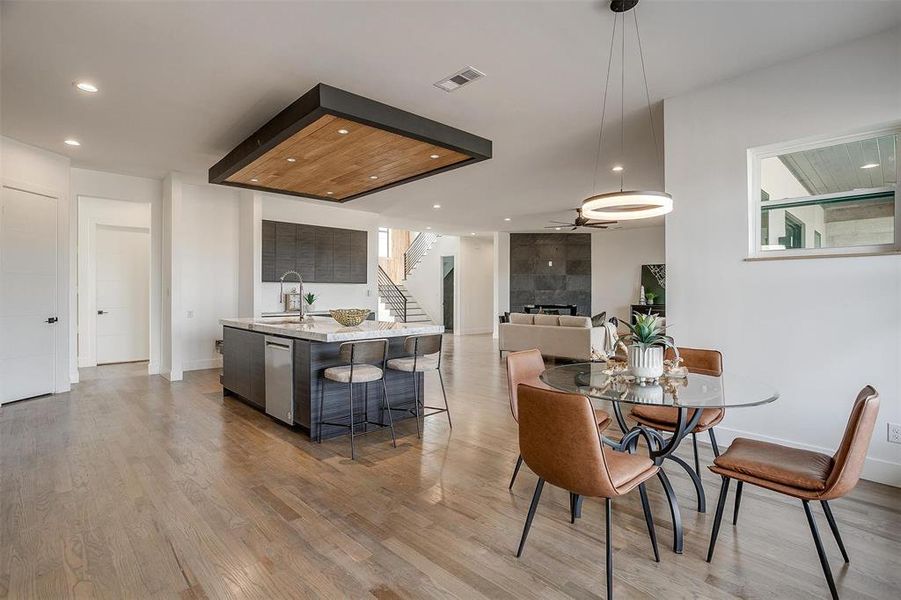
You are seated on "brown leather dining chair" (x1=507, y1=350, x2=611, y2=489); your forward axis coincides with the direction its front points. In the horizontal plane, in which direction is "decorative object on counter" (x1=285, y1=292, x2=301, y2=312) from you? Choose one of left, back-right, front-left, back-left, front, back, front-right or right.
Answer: back

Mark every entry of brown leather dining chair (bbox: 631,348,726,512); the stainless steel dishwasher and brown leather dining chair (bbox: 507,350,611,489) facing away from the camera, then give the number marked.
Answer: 0

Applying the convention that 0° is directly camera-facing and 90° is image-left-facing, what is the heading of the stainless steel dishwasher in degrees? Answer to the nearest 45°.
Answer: approximately 45°

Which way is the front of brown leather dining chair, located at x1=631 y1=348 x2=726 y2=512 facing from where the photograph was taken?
facing the viewer and to the left of the viewer

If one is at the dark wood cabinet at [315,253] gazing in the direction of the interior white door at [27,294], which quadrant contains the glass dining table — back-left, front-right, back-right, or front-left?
front-left

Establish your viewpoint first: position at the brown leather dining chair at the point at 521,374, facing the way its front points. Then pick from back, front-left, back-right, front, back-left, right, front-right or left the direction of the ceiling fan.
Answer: back-left

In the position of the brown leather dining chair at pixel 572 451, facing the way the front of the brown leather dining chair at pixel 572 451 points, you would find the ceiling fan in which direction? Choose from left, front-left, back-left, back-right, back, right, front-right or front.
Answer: front-left

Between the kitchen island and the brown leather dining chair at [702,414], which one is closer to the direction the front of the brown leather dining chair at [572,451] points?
the brown leather dining chair

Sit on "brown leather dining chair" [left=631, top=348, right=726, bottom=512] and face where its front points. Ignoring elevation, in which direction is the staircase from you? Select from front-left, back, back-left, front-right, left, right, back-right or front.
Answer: right

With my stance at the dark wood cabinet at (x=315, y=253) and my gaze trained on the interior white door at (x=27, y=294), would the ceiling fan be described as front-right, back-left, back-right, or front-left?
back-left

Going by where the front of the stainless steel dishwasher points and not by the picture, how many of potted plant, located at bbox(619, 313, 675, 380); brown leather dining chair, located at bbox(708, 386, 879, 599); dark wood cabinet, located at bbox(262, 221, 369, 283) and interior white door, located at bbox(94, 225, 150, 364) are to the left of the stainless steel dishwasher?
2

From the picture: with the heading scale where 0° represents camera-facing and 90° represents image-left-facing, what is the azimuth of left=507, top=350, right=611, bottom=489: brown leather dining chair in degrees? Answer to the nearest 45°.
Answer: approximately 315°

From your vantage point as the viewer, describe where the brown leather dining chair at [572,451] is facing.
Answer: facing away from the viewer and to the right of the viewer

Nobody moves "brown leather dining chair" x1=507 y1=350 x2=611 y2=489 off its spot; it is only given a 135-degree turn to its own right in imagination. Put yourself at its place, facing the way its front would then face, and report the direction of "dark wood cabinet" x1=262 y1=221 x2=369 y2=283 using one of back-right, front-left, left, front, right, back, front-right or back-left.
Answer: front-right

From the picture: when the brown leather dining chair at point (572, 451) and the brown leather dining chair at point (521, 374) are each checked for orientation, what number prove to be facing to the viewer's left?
0

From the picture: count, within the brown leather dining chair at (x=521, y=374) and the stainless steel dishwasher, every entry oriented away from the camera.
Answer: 0

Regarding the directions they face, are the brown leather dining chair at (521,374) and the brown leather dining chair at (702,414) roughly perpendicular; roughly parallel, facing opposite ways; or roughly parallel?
roughly perpendicular
